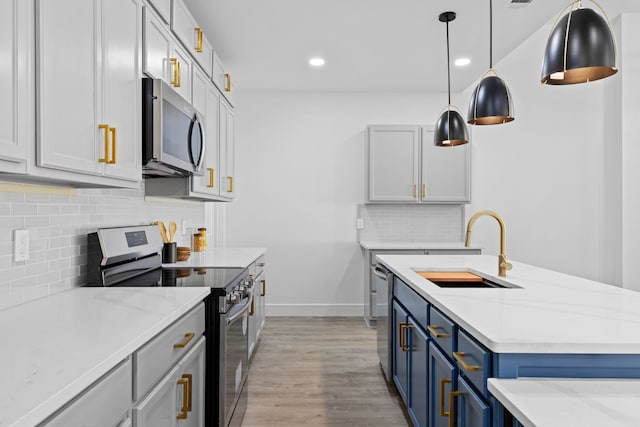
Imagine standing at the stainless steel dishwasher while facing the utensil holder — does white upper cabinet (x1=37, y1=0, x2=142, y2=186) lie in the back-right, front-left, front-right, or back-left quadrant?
front-left

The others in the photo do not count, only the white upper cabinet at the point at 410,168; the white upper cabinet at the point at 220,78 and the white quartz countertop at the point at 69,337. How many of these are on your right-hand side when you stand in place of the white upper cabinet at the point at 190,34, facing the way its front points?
1

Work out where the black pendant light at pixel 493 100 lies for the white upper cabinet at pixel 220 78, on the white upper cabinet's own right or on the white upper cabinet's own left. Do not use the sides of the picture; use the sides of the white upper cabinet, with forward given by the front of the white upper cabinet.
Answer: on the white upper cabinet's own right

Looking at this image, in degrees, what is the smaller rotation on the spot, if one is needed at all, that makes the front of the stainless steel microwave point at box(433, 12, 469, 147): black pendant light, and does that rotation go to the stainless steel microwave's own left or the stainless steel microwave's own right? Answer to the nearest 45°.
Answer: approximately 45° to the stainless steel microwave's own left

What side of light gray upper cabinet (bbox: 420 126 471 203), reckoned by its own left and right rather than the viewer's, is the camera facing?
front

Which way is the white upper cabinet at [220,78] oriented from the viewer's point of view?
to the viewer's right

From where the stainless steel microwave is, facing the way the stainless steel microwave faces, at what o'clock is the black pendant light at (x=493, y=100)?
The black pendant light is roughly at 11 o'clock from the stainless steel microwave.

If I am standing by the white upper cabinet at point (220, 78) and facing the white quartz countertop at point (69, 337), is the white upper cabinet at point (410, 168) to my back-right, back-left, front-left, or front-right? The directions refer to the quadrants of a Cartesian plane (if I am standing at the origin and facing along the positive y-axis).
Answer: back-left

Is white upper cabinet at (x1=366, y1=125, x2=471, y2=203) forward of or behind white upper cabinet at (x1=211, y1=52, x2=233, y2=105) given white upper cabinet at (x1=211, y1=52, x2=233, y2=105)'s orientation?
forward

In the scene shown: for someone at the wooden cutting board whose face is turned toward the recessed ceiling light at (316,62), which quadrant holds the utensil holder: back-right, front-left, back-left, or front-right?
front-left

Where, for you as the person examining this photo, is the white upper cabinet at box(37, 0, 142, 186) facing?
facing the viewer and to the right of the viewer

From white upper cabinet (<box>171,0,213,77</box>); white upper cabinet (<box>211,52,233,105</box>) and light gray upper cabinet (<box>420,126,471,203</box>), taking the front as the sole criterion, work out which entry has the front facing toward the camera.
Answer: light gray upper cabinet (<box>420,126,471,203</box>)

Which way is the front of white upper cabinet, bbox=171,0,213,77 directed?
to the viewer's right
